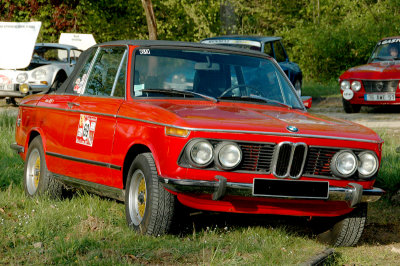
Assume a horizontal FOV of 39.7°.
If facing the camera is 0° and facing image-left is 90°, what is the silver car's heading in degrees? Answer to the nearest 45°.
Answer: approximately 45°

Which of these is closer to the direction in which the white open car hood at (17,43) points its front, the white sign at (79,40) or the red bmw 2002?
the red bmw 2002

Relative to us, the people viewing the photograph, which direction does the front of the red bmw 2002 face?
facing the viewer and to the right of the viewer

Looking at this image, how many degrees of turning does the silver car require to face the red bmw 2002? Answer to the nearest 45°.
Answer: approximately 45° to its left

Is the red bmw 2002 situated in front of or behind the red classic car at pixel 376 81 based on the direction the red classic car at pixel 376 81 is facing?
in front

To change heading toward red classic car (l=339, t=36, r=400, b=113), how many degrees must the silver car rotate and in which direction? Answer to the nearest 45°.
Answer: approximately 90° to its left

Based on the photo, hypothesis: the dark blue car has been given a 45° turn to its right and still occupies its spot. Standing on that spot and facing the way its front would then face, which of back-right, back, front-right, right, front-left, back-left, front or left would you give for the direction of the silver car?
front

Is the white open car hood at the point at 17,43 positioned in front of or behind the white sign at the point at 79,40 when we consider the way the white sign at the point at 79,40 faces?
in front

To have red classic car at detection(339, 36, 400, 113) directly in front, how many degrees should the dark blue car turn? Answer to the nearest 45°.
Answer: approximately 90° to its left

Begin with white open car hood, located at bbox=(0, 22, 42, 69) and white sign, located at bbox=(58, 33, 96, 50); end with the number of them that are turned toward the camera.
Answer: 2

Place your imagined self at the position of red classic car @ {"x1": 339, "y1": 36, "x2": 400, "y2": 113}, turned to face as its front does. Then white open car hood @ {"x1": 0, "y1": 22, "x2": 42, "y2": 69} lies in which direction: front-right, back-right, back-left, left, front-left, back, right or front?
front-right
